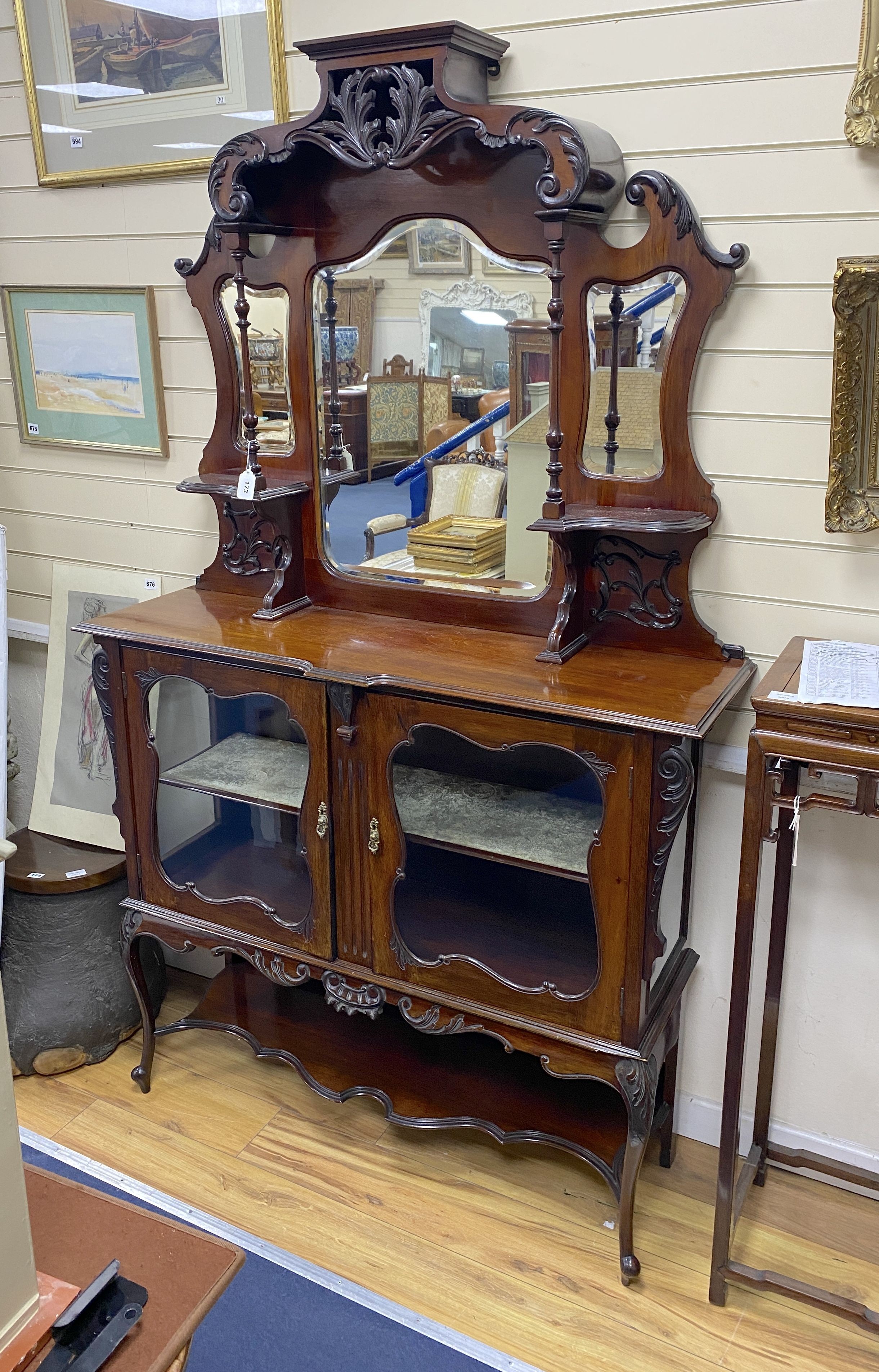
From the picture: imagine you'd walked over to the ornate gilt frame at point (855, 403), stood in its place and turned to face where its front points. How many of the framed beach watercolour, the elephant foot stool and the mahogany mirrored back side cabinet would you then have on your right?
3

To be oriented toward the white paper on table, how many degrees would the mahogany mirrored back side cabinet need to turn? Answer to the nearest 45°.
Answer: approximately 90° to its left

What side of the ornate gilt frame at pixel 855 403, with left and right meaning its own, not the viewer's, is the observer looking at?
front

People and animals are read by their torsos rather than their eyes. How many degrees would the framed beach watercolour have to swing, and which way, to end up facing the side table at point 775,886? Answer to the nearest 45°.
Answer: approximately 90° to its left

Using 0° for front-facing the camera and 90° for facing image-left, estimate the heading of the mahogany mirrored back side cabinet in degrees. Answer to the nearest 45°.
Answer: approximately 45°

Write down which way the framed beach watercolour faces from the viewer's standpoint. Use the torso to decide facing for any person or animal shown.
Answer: facing the viewer and to the left of the viewer

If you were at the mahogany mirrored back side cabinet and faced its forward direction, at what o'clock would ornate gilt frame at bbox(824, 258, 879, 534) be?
The ornate gilt frame is roughly at 8 o'clock from the mahogany mirrored back side cabinet.

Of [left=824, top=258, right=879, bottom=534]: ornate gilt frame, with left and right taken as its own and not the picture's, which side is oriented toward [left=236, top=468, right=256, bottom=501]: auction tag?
right

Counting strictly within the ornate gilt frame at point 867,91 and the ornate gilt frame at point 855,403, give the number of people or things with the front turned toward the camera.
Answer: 2

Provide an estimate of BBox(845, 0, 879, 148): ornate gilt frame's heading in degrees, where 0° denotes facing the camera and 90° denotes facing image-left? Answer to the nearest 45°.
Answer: approximately 0°
